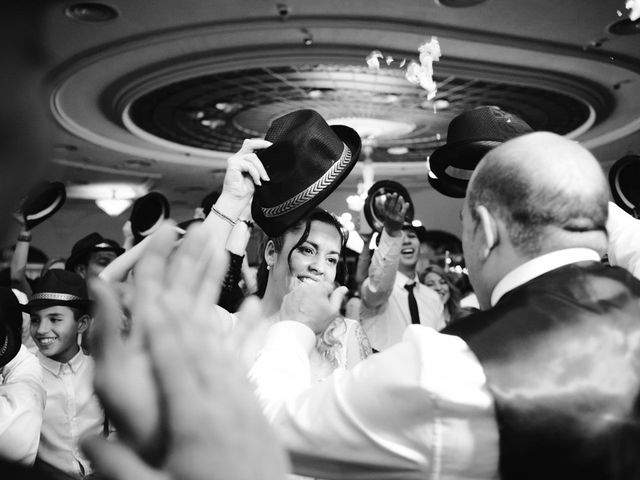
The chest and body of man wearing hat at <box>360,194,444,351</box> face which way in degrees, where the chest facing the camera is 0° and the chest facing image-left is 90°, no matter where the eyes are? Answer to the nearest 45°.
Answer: approximately 0°

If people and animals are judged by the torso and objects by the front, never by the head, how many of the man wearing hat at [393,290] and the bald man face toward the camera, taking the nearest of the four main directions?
1

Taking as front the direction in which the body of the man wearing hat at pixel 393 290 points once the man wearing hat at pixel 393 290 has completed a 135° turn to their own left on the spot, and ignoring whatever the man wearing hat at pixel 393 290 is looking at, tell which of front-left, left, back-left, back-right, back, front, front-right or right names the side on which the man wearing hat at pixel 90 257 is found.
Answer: back-left

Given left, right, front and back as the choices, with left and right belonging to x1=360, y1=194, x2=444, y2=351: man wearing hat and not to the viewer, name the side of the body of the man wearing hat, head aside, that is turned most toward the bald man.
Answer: front

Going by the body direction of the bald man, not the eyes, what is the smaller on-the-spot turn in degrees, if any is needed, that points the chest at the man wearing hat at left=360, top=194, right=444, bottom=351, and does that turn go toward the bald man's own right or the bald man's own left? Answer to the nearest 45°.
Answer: approximately 45° to the bald man's own right

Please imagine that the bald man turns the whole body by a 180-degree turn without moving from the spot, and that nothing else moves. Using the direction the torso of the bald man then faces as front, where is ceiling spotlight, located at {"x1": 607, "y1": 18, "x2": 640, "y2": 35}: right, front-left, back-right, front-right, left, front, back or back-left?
back-left

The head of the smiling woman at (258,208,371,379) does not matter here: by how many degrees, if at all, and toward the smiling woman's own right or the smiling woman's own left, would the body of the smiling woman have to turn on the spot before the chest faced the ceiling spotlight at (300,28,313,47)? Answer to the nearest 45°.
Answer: approximately 135° to the smiling woman's own left

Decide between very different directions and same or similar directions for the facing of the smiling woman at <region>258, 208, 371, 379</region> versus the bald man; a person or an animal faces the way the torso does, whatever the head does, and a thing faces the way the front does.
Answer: very different directions

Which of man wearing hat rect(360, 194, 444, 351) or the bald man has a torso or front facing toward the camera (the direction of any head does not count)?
the man wearing hat

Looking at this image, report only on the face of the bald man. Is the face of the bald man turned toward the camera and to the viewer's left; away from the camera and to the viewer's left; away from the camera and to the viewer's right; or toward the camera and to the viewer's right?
away from the camera and to the viewer's left

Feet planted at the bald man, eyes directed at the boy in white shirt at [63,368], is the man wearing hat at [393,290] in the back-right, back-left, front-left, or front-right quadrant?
front-right

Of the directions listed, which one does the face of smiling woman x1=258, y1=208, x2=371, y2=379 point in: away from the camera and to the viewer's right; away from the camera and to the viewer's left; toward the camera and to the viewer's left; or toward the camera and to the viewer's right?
toward the camera and to the viewer's right
